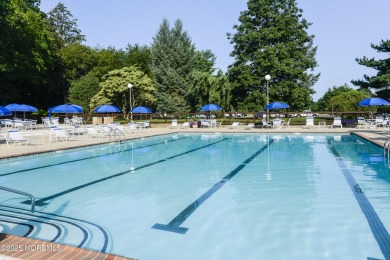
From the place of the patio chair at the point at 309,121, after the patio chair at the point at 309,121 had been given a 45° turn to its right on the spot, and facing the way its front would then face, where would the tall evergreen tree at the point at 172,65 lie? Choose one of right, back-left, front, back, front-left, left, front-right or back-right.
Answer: front-right

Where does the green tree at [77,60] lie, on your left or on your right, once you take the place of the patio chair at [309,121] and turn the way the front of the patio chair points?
on your right

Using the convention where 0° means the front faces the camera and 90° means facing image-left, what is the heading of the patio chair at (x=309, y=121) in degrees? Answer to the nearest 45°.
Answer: approximately 45°

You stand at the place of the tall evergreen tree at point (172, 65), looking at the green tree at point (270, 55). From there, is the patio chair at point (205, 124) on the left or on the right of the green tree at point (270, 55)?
right

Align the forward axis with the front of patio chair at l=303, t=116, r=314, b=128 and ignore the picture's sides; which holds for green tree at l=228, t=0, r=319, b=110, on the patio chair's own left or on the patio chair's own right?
on the patio chair's own right

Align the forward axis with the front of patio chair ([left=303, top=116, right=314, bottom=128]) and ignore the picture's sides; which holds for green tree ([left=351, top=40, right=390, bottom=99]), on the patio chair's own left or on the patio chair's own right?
on the patio chair's own left
